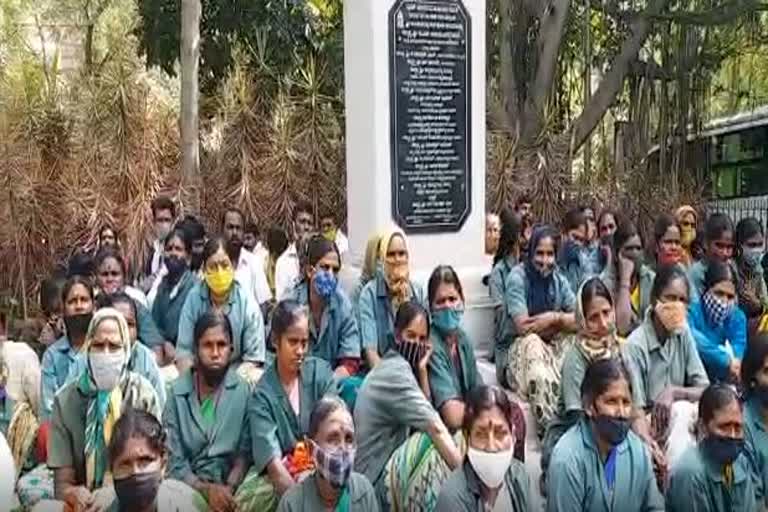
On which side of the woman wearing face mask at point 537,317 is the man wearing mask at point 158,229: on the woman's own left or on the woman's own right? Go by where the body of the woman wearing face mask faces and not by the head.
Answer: on the woman's own right

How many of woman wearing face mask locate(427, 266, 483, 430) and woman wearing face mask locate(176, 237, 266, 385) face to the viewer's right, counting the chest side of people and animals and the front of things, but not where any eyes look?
0

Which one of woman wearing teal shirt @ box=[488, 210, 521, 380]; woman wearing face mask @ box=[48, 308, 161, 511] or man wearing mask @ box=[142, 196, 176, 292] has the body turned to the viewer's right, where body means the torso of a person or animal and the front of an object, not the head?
woman wearing teal shirt @ box=[488, 210, 521, 380]

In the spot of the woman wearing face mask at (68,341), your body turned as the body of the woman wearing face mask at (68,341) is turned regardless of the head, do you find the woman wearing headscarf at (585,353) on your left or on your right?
on your left

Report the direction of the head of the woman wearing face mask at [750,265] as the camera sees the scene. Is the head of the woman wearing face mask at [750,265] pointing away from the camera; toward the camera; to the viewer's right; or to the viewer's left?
toward the camera

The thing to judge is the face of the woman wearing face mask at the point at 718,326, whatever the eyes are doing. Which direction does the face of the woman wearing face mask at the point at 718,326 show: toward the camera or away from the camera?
toward the camera

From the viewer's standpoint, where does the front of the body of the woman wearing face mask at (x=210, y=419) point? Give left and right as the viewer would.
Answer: facing the viewer

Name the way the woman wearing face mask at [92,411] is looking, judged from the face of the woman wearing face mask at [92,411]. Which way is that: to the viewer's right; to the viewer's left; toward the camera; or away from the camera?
toward the camera

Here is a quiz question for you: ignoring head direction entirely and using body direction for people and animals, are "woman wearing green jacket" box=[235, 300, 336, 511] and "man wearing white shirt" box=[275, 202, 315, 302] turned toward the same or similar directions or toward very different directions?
same or similar directions

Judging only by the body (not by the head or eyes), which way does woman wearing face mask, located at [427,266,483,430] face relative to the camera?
toward the camera

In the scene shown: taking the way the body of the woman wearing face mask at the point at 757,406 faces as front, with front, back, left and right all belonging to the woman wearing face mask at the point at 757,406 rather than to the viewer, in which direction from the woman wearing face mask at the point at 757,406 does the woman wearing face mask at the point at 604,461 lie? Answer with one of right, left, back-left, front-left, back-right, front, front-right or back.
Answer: right

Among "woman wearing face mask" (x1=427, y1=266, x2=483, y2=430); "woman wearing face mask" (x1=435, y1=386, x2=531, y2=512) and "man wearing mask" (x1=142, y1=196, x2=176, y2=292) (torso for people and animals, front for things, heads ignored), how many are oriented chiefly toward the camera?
3

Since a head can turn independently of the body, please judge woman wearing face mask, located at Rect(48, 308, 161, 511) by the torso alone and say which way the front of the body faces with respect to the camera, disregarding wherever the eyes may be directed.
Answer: toward the camera

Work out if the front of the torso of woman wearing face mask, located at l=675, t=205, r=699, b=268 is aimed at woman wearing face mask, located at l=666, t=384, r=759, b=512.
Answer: yes

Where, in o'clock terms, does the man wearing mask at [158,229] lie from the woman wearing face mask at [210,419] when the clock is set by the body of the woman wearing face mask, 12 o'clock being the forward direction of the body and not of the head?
The man wearing mask is roughly at 6 o'clock from the woman wearing face mask.

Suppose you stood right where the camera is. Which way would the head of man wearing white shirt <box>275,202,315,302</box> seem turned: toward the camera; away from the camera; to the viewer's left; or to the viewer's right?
toward the camera

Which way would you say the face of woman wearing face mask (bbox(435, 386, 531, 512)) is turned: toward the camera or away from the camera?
toward the camera
